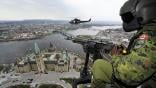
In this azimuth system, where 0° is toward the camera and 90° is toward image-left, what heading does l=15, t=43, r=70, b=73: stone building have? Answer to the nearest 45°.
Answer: approximately 0°
